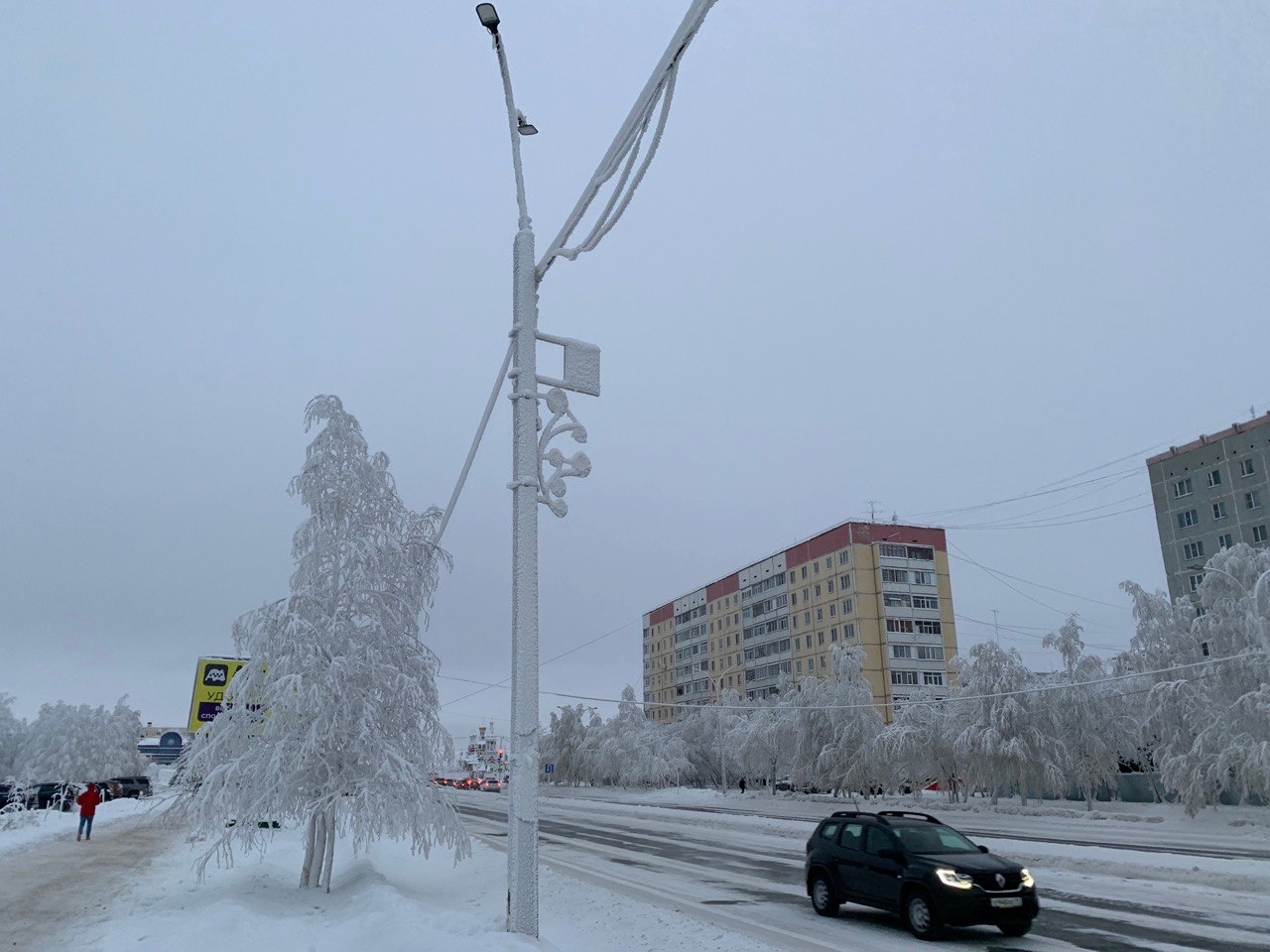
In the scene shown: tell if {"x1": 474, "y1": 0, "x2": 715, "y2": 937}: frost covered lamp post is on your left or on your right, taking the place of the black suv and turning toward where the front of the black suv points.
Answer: on your right

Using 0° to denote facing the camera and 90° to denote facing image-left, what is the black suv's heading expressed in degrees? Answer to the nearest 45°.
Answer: approximately 315°

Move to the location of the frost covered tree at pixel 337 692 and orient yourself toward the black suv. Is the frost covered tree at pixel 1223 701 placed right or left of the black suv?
left

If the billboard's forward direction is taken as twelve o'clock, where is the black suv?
The black suv is roughly at 11 o'clock from the billboard.

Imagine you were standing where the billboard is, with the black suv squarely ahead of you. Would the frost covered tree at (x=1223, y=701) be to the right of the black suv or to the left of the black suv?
left

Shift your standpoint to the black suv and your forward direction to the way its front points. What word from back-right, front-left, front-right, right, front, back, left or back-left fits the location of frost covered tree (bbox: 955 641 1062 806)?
back-left

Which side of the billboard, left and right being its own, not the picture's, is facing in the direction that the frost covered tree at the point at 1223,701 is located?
left

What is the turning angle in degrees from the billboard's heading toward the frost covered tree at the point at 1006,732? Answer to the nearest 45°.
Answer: approximately 90° to its left

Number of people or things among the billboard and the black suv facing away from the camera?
0

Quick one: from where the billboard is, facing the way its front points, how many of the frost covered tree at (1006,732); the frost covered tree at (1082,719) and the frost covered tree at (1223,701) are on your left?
3

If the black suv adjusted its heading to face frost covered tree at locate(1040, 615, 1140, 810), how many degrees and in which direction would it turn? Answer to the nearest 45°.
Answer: approximately 135° to its left

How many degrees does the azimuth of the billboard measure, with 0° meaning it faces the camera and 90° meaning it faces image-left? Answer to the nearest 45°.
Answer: approximately 0°
